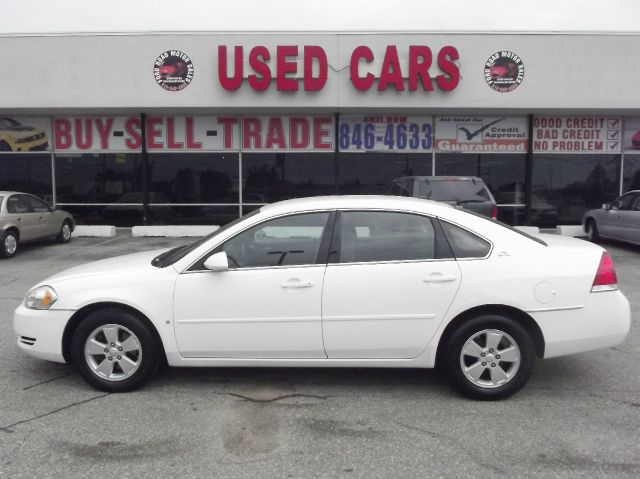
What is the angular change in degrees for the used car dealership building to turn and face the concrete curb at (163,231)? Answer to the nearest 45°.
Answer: approximately 90° to its right

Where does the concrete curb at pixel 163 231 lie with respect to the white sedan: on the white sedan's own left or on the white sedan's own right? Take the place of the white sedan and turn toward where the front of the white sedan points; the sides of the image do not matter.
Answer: on the white sedan's own right

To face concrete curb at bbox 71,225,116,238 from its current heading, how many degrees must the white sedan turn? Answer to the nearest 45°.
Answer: approximately 45° to its right

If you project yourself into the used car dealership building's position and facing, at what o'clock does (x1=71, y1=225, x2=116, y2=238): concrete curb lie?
The concrete curb is roughly at 3 o'clock from the used car dealership building.

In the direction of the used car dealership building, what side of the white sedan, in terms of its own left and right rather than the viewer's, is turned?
right

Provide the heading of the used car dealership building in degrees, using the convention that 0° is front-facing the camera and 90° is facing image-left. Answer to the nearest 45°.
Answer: approximately 0°

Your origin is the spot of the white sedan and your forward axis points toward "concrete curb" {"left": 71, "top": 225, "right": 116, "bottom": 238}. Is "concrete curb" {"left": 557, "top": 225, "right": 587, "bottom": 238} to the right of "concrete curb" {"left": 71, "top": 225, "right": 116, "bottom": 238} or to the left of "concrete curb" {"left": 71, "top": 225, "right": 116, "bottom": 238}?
right

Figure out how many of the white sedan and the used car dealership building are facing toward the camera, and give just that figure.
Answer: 1

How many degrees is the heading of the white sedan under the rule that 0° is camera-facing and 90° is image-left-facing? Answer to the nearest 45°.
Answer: approximately 90°
